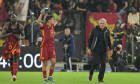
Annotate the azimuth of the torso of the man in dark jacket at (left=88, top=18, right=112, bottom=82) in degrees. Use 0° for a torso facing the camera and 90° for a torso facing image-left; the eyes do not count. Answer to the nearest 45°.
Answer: approximately 0°

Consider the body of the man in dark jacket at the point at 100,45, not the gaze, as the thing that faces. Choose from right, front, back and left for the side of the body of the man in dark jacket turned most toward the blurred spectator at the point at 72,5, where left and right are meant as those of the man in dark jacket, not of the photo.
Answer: back

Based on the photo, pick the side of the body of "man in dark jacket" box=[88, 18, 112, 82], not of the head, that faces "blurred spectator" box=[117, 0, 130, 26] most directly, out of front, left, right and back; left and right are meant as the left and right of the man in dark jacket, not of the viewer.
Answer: back

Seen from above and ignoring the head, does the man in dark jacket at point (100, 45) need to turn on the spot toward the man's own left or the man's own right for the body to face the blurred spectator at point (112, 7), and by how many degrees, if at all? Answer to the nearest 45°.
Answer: approximately 180°

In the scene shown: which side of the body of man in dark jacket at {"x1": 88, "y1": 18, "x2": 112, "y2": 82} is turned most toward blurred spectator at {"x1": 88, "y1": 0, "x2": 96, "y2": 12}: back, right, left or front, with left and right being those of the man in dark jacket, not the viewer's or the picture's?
back

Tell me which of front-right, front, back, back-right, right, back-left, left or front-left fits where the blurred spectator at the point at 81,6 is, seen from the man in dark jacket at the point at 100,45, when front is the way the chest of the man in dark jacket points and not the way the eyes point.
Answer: back

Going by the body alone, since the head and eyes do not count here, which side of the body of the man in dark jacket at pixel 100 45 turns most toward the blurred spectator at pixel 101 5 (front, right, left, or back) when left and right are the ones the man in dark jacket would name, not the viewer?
back

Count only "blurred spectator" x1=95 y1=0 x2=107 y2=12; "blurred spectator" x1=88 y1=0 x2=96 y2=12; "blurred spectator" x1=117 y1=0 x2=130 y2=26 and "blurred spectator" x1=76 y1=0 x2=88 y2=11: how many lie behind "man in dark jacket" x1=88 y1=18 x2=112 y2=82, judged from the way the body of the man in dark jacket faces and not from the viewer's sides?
4

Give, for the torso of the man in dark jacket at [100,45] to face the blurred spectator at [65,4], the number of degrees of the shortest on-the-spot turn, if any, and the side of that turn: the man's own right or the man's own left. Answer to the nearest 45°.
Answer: approximately 180°
